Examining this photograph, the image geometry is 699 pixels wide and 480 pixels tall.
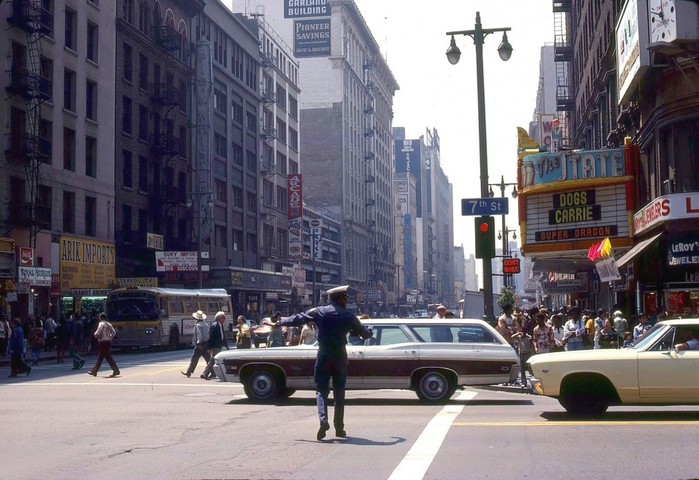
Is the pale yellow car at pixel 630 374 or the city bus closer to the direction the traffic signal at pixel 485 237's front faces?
the pale yellow car

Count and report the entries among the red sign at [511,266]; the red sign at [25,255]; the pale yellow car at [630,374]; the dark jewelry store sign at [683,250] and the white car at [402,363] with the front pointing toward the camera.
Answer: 3

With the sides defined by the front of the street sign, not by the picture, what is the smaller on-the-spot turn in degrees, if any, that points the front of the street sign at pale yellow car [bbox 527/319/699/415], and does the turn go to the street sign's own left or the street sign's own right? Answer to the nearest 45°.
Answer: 0° — it already faces it

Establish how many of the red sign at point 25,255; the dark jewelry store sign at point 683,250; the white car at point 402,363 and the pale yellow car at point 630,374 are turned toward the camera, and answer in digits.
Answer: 2

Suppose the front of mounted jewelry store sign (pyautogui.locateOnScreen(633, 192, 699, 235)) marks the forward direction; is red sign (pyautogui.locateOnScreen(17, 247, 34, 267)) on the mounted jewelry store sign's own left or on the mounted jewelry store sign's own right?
on the mounted jewelry store sign's own right

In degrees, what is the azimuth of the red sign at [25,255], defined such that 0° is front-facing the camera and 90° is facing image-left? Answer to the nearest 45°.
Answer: approximately 0°
